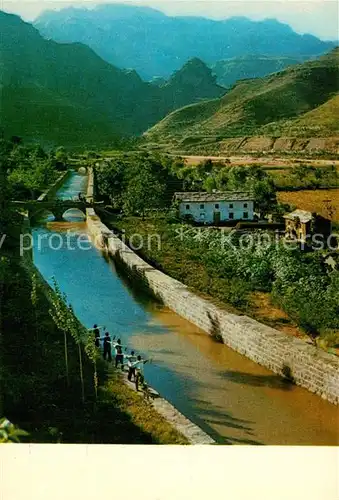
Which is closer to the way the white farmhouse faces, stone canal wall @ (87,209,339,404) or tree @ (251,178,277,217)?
the stone canal wall

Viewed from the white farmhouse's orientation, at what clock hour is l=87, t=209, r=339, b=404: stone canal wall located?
The stone canal wall is roughly at 12 o'clock from the white farmhouse.

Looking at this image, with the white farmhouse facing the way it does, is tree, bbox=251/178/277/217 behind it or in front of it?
behind

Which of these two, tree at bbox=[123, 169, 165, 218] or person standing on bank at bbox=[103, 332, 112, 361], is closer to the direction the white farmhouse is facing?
the person standing on bank

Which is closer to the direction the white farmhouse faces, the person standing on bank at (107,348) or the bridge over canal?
the person standing on bank

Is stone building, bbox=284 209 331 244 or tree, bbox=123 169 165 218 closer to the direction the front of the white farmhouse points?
the stone building

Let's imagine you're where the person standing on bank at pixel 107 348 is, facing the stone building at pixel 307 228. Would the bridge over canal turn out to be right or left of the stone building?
left

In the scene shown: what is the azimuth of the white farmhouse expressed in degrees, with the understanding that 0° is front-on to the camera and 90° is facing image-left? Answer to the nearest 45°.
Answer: approximately 0°

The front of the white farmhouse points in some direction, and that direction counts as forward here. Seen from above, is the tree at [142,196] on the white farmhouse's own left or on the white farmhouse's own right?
on the white farmhouse's own right

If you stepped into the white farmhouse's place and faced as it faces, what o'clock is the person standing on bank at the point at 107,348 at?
The person standing on bank is roughly at 12 o'clock from the white farmhouse.
